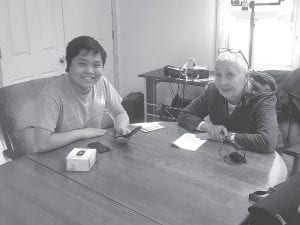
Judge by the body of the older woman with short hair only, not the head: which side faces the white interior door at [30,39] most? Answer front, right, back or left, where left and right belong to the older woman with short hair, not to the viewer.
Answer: right

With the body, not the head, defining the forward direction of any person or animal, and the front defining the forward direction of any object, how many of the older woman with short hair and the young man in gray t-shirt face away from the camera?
0

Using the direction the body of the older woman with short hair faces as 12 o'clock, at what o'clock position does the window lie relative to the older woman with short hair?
The window is roughly at 5 o'clock from the older woman with short hair.

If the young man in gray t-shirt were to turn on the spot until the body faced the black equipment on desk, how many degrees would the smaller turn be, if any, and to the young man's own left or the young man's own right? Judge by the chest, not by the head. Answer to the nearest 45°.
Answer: approximately 90° to the young man's own left

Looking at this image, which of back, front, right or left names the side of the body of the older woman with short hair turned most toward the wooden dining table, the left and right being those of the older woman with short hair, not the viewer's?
front

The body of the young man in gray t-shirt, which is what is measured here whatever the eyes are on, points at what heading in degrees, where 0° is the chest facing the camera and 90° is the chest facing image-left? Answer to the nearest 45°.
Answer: approximately 315°

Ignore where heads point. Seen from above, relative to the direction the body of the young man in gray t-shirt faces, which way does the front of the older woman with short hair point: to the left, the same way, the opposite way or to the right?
to the right

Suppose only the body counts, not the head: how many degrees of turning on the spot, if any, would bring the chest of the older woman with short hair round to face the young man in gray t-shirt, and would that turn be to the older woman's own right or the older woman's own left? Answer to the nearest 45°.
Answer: approximately 45° to the older woman's own right

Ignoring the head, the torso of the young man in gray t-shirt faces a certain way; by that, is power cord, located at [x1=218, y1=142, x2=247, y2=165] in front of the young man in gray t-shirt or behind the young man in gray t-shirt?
in front

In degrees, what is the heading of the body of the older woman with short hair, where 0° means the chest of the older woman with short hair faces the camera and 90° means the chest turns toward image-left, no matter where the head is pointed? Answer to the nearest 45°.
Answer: approximately 45°

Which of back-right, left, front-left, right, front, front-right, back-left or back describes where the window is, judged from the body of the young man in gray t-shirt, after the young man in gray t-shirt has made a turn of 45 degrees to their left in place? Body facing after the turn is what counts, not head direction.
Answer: front-left

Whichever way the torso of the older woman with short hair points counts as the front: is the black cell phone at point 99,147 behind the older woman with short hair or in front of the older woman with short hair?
in front

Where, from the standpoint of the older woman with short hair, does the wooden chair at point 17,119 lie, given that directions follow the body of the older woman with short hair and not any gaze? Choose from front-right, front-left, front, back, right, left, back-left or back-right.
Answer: front-right
